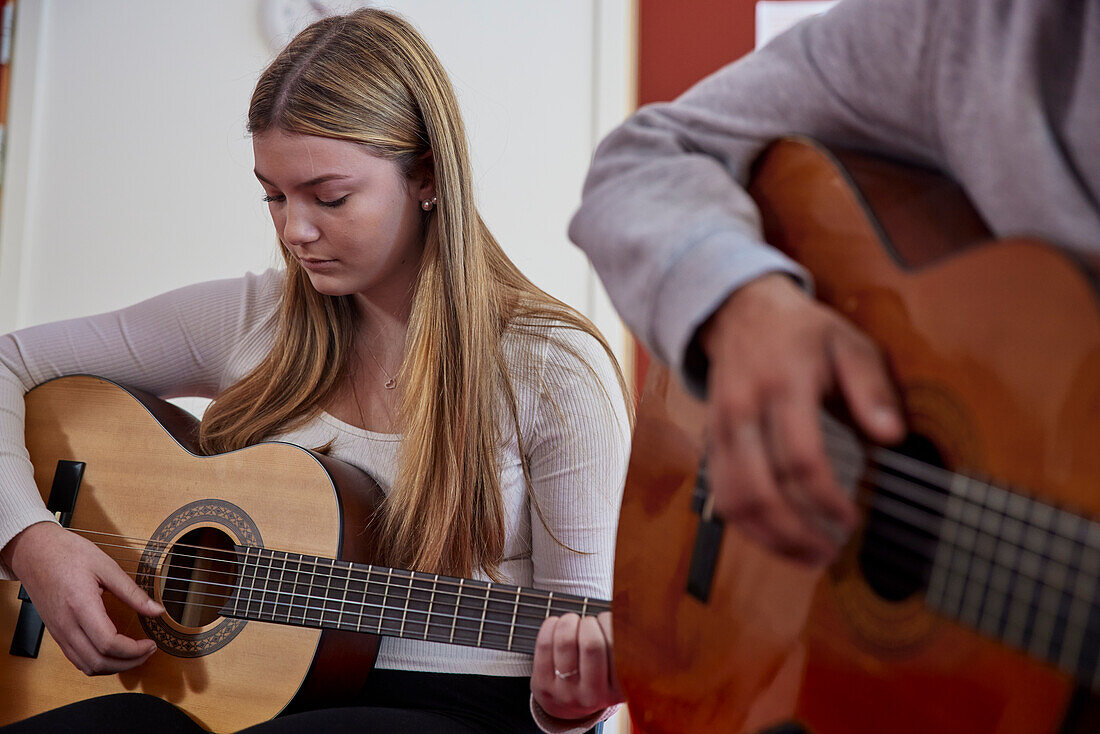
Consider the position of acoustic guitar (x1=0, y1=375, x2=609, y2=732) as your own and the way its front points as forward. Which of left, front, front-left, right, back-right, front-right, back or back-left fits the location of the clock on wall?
back-right

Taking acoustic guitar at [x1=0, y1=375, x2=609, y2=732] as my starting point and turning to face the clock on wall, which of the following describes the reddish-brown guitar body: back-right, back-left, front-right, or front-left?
back-right

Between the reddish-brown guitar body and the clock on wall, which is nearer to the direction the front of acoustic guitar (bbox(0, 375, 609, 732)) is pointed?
the reddish-brown guitar body

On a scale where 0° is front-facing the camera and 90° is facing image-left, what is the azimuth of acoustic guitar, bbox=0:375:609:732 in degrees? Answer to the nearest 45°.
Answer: approximately 45°

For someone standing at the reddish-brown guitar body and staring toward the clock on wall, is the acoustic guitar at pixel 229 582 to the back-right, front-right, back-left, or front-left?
front-left

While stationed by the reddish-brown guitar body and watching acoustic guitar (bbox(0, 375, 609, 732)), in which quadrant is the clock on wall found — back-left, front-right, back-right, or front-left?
front-right

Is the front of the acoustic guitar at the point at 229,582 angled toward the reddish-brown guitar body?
no
